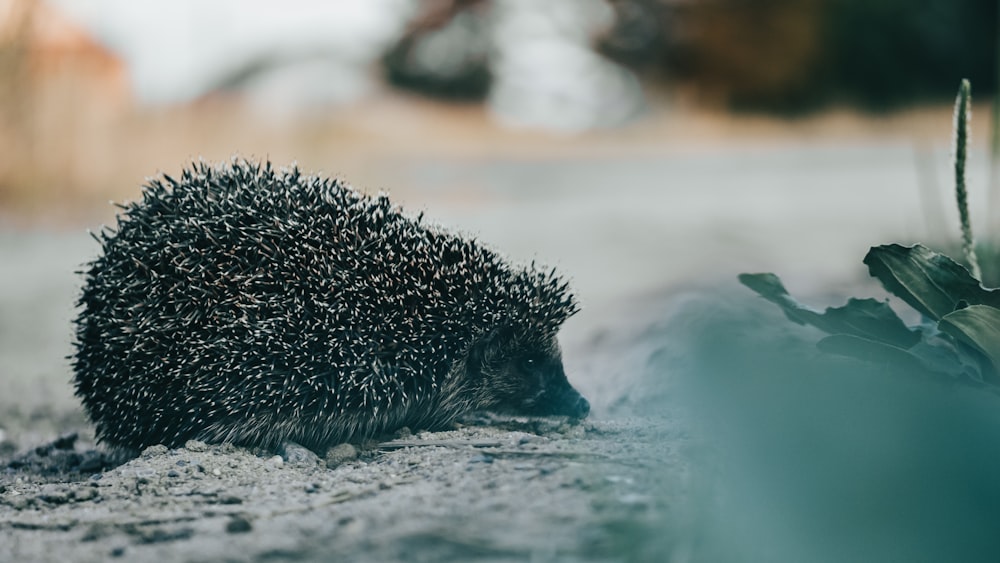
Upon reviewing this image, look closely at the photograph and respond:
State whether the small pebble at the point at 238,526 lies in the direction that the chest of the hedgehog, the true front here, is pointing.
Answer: no

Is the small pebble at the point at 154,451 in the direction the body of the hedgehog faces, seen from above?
no

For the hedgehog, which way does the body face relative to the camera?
to the viewer's right

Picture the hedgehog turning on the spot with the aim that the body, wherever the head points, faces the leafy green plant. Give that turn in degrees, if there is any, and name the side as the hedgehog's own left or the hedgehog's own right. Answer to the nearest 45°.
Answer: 0° — it already faces it

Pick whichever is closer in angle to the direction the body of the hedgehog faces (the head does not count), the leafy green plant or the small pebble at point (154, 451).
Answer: the leafy green plant

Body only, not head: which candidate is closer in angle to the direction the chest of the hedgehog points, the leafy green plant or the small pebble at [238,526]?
the leafy green plant
